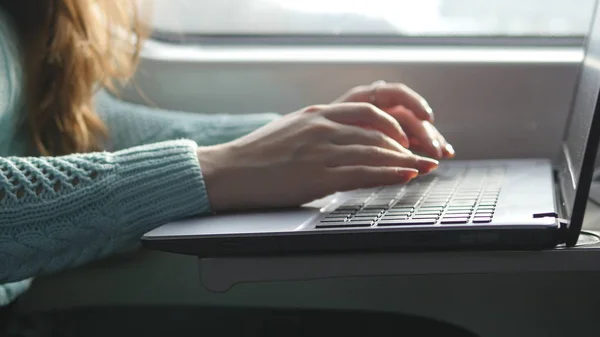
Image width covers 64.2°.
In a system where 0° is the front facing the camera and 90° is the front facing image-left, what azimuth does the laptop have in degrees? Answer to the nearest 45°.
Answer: approximately 90°
